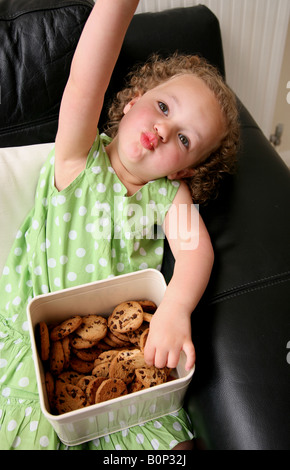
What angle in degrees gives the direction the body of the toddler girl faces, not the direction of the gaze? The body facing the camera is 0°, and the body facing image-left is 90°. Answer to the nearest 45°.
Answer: approximately 0°

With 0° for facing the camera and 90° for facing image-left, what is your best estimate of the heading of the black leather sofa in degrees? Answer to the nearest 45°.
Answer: approximately 0°
